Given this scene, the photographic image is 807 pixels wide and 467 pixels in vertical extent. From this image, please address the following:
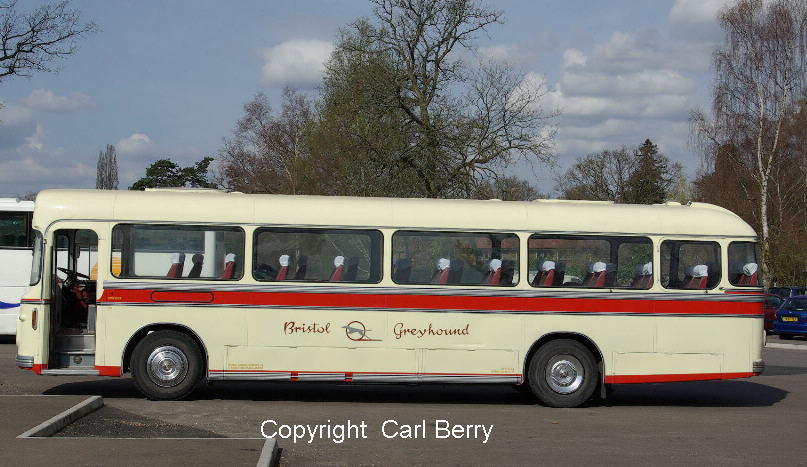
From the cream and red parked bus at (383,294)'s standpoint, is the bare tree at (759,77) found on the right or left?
on its right

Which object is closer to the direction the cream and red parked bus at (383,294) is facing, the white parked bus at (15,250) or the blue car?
the white parked bus

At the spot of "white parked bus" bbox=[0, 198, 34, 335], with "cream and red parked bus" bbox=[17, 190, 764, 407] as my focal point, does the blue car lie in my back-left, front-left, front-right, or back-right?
front-left

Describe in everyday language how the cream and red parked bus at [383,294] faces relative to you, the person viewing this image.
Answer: facing to the left of the viewer

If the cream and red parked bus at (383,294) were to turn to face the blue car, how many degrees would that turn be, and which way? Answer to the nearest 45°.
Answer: approximately 135° to its right

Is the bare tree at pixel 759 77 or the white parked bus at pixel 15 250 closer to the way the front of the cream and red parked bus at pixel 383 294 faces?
the white parked bus

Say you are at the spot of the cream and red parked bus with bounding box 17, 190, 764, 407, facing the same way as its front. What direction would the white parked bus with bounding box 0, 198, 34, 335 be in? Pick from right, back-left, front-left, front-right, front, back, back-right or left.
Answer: front-right
